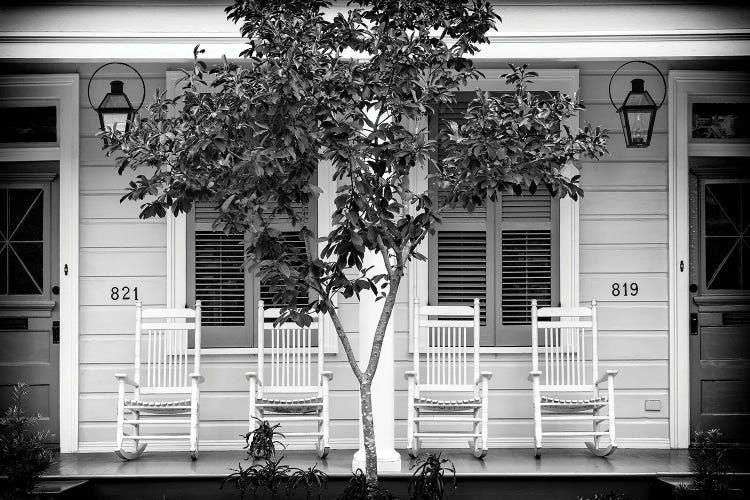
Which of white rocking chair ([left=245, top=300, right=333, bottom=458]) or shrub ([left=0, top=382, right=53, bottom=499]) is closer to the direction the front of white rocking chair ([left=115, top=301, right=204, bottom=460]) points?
the shrub

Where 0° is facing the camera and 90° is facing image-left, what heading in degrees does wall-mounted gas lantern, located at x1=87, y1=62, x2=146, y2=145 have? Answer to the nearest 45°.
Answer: approximately 0°

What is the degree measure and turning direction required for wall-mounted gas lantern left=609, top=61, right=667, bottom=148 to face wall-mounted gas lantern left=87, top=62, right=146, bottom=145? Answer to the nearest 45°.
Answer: approximately 90° to its right

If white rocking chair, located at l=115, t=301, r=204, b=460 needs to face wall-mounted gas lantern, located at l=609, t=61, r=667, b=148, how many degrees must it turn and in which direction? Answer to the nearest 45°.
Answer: approximately 90° to its left

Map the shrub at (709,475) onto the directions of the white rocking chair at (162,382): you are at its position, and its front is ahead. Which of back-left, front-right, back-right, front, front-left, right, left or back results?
front-left

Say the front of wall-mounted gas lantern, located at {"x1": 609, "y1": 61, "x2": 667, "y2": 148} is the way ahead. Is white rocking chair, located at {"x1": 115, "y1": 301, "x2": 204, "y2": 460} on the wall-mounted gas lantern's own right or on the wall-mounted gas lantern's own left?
on the wall-mounted gas lantern's own right

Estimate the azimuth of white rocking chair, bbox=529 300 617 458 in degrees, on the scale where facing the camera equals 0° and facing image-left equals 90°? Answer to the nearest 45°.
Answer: approximately 0°

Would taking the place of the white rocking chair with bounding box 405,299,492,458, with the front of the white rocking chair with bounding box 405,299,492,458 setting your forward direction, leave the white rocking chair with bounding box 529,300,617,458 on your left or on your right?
on your left
